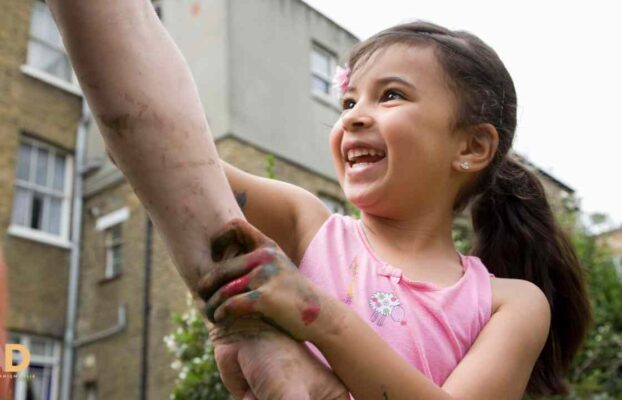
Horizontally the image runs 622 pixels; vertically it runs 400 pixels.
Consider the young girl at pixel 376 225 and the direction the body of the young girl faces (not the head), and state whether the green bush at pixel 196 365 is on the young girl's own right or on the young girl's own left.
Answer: on the young girl's own right

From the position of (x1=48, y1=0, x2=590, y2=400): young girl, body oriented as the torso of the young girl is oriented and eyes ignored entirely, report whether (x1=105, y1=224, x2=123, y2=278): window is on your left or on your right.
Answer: on your right

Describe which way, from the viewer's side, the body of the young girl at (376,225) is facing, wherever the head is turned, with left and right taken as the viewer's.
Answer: facing the viewer and to the left of the viewer
